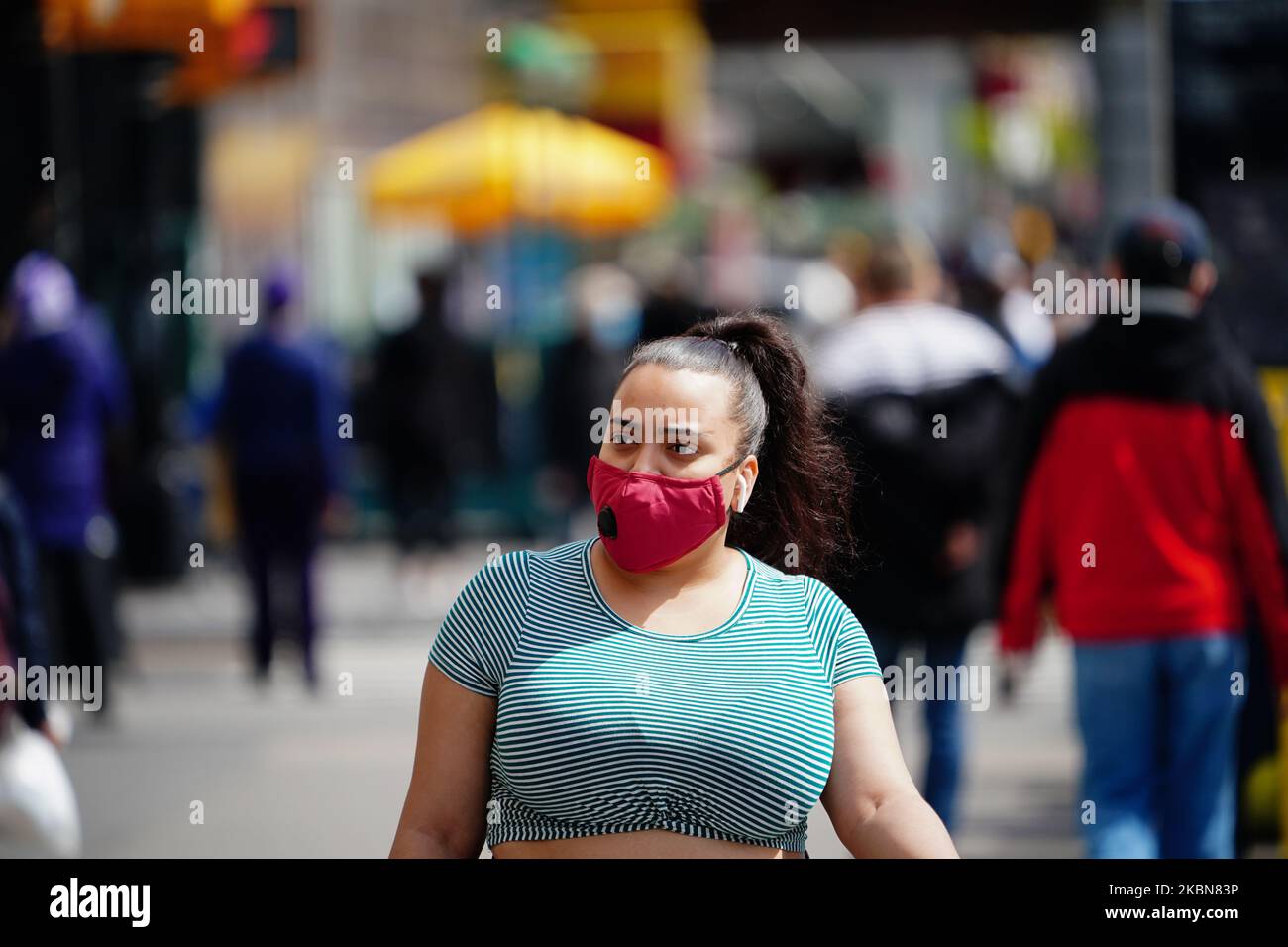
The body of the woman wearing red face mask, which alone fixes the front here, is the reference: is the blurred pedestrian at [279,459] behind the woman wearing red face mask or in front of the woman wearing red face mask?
behind

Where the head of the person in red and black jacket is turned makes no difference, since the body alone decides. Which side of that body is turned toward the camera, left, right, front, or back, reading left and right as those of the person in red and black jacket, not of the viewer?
back

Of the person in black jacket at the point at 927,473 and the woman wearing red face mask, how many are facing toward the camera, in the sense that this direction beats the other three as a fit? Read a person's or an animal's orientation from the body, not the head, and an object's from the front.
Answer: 1

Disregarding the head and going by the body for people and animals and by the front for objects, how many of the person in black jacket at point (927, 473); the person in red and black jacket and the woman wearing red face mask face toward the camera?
1

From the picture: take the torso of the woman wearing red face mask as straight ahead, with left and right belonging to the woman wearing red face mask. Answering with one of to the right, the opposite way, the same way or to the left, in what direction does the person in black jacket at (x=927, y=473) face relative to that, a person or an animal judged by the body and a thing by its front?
the opposite way

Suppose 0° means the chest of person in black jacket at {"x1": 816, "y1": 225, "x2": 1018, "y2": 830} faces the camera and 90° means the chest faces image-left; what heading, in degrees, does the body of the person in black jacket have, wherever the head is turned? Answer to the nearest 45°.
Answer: approximately 180°

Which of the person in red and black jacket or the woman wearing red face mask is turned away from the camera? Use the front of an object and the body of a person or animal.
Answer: the person in red and black jacket

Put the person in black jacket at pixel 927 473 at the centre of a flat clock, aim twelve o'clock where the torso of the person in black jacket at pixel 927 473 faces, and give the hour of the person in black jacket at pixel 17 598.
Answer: the person in black jacket at pixel 17 598 is roughly at 8 o'clock from the person in black jacket at pixel 927 473.

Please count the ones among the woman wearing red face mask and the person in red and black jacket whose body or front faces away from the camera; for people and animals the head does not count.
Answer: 1

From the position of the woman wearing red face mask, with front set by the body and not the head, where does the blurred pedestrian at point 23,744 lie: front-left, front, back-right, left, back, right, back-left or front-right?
back-right

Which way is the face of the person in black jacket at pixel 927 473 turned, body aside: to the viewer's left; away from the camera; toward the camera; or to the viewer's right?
away from the camera
